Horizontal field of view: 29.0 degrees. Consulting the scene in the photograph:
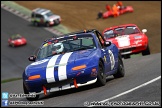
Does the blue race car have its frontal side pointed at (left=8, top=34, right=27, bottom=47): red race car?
no

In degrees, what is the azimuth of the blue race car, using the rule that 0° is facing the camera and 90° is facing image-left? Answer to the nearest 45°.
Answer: approximately 45°

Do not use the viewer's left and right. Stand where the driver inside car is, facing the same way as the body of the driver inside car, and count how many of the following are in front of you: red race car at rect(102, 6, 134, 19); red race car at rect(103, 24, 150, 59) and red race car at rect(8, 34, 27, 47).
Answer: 0

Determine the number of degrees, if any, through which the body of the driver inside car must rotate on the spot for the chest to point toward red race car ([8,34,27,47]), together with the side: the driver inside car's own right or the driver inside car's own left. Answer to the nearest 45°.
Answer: approximately 135° to the driver inside car's own right

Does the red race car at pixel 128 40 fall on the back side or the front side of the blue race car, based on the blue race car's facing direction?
on the back side

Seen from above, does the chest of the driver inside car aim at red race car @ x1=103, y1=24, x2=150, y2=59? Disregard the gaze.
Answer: no

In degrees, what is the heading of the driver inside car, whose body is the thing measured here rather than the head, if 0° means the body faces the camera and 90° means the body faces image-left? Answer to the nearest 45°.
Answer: approximately 45°

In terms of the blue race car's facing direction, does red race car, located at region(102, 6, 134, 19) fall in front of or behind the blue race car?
behind

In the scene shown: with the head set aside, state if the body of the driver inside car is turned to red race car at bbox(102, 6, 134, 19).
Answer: no
